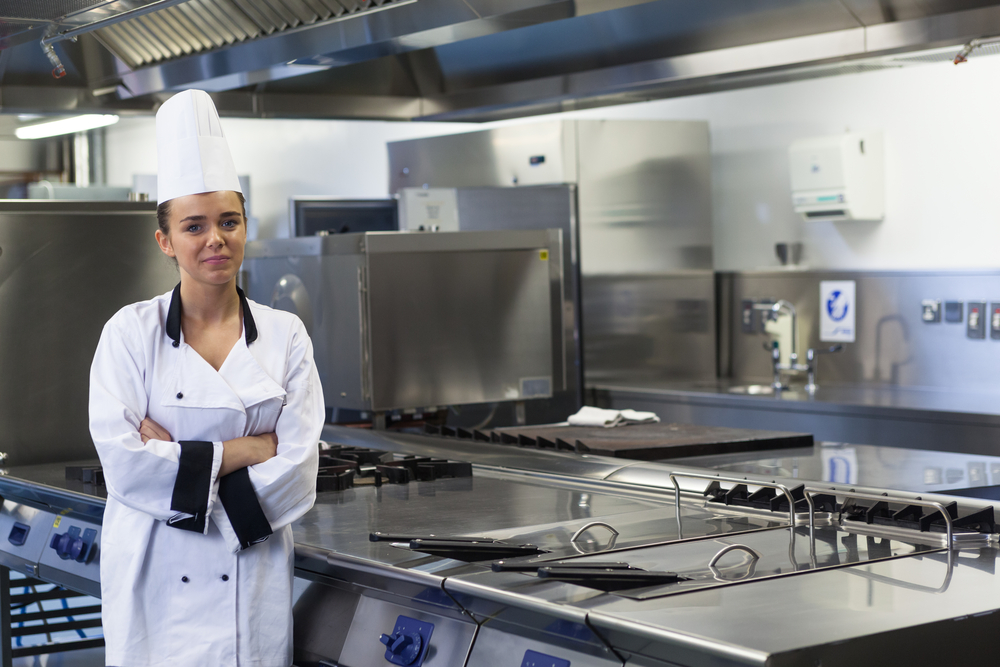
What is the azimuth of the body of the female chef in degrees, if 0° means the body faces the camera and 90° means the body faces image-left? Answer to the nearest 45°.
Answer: approximately 0°

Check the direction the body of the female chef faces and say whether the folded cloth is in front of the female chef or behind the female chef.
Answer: behind

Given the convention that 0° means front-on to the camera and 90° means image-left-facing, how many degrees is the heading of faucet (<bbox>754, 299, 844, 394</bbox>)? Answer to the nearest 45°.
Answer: approximately 45°

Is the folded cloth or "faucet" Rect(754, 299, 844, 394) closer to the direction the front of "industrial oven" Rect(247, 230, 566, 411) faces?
the folded cloth

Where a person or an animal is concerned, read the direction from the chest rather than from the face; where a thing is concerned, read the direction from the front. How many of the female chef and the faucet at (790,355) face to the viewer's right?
0

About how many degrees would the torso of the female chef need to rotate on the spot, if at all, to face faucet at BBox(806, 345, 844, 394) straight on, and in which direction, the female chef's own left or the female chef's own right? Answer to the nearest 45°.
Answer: approximately 135° to the female chef's own left
